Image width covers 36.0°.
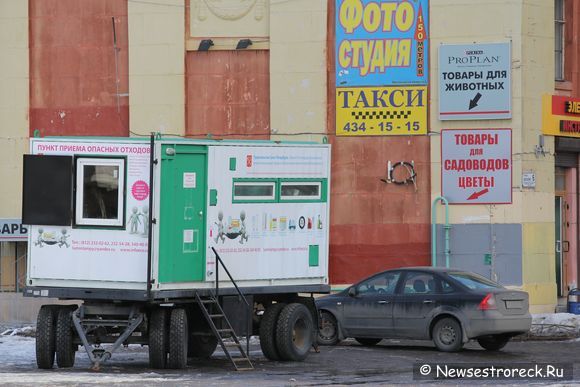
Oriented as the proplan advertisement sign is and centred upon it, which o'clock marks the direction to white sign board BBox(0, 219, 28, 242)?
The white sign board is roughly at 3 o'clock from the proplan advertisement sign.

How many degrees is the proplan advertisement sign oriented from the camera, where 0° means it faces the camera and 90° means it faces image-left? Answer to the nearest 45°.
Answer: approximately 0°

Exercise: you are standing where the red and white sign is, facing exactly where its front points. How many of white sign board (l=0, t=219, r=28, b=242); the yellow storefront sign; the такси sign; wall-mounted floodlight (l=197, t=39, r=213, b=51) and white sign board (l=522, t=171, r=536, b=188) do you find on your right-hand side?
3

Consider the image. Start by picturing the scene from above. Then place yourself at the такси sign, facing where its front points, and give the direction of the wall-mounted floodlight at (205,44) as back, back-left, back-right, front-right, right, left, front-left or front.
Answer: right

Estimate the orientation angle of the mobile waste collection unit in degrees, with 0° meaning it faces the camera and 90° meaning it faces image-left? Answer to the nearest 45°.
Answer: approximately 45°

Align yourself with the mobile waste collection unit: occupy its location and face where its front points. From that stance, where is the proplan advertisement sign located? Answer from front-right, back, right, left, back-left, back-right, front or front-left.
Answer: back

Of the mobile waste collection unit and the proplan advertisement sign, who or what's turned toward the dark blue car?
the proplan advertisement sign

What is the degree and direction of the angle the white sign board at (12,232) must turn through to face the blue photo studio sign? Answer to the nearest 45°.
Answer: approximately 90° to its left

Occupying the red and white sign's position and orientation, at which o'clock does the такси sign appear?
The такси sign is roughly at 3 o'clock from the red and white sign.

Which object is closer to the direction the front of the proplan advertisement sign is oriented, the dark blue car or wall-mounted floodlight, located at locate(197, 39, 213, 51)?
the dark blue car

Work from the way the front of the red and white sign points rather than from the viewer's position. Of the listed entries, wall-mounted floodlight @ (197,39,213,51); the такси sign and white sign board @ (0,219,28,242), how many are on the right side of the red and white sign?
3

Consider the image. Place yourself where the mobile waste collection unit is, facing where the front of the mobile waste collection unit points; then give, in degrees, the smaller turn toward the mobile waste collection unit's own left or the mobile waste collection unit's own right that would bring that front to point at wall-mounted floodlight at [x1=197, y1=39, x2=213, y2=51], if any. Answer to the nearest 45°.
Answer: approximately 135° to the mobile waste collection unit's own right
